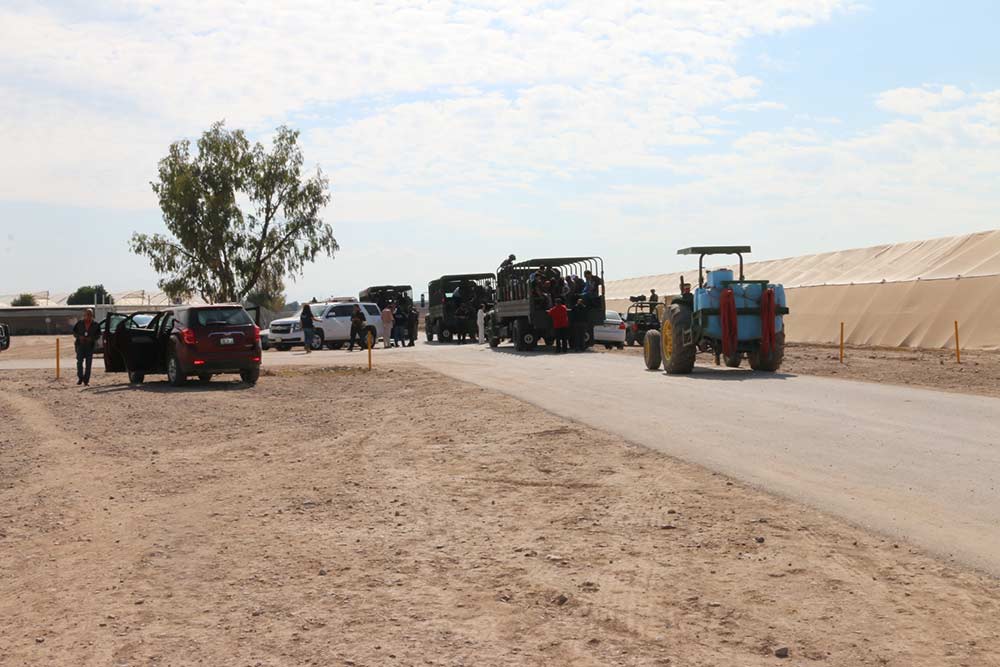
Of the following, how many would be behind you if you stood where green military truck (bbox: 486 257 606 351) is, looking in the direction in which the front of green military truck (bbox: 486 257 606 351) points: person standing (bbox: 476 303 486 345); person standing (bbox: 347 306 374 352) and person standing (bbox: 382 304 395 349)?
0

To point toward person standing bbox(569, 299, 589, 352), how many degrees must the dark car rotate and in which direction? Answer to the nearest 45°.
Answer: approximately 90° to its right

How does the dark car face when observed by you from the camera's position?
facing away from the viewer and to the left of the viewer

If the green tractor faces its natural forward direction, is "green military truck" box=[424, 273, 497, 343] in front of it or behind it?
in front

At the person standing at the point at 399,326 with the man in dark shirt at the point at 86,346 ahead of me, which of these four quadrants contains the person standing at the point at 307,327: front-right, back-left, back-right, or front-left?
front-right

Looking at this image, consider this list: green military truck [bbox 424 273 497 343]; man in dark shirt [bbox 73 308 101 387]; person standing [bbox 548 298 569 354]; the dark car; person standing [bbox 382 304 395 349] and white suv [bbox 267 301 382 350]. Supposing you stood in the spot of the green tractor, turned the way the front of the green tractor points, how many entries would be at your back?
0

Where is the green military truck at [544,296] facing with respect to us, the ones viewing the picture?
facing away from the viewer and to the left of the viewer

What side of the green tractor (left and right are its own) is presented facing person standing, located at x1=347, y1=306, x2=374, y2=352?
front

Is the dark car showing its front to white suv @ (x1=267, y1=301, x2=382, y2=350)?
no

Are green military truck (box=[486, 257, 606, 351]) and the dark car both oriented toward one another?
no

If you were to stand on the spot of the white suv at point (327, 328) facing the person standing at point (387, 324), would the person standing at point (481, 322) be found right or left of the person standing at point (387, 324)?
left

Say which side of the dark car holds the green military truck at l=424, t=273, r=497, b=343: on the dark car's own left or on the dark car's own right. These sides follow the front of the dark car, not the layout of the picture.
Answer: on the dark car's own right

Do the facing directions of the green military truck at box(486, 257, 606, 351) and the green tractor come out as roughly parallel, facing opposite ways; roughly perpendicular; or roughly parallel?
roughly parallel

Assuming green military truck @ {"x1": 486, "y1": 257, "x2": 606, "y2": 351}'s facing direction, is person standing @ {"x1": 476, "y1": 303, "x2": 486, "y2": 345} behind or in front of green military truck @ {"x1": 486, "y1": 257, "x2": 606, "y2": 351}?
in front

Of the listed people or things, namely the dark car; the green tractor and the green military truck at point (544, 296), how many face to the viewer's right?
0

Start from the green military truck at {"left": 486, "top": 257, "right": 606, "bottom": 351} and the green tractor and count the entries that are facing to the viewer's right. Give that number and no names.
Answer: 0

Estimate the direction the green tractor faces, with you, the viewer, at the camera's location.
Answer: facing away from the viewer and to the left of the viewer
